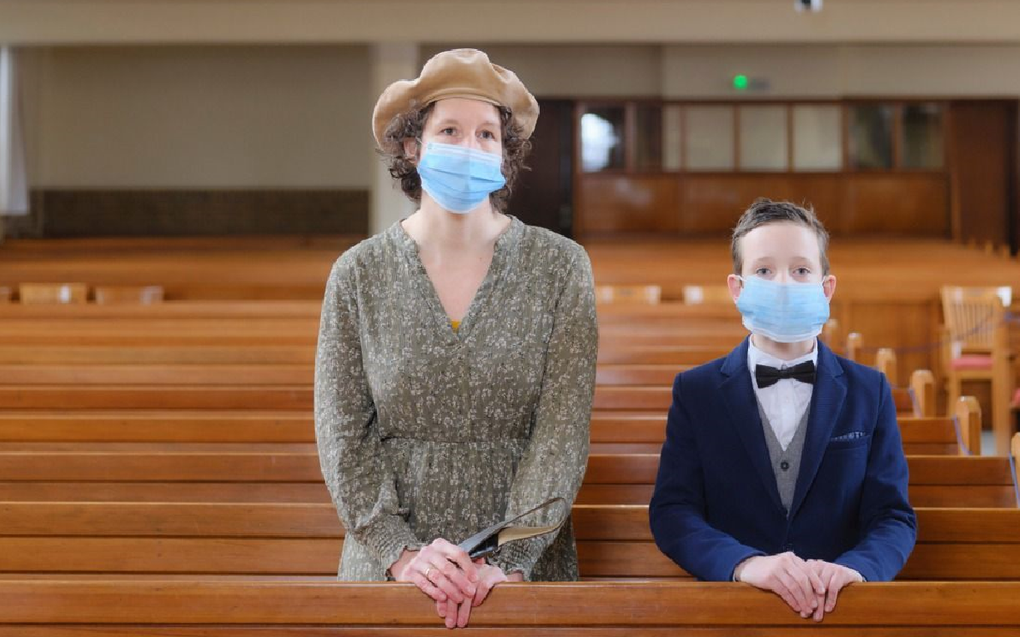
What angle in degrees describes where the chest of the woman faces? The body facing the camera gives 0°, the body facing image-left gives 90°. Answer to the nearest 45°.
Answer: approximately 0°

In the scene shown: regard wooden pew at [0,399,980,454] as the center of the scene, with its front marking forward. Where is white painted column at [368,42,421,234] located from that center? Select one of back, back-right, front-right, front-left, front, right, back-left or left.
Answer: back

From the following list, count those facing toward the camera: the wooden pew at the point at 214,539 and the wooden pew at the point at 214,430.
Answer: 2

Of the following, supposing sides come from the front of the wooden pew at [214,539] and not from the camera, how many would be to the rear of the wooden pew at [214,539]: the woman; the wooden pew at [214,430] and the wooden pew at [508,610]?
1
